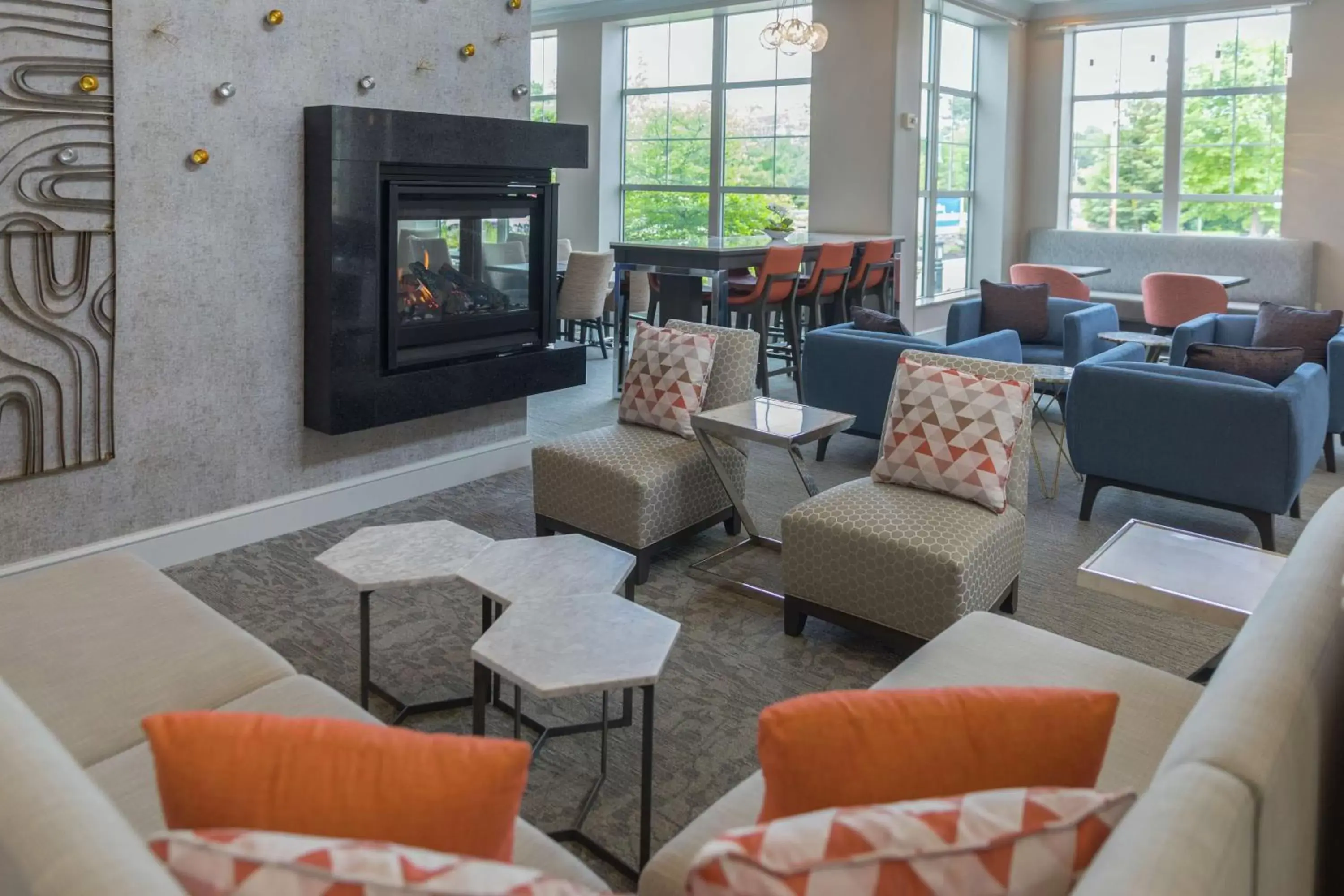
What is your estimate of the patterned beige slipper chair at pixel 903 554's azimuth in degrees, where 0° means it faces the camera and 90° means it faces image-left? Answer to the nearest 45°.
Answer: approximately 45°

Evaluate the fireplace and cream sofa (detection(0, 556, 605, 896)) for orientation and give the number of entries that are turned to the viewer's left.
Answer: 0

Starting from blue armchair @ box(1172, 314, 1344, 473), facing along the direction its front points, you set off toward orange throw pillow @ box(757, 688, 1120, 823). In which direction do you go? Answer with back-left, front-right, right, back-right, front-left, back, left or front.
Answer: front-left

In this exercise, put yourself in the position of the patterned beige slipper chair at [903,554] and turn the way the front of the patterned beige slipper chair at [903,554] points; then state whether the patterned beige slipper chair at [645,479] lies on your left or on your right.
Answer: on your right

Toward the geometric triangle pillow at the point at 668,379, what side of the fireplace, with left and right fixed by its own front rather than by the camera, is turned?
front

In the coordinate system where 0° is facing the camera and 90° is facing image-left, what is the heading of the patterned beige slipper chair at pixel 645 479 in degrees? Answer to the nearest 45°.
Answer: approximately 45°

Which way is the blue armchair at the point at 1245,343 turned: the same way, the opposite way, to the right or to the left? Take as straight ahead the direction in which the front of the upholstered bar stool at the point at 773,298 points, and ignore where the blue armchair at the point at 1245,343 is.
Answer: to the left

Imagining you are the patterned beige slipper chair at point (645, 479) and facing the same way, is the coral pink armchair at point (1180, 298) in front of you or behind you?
behind

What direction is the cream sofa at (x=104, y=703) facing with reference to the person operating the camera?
facing away from the viewer and to the right of the viewer

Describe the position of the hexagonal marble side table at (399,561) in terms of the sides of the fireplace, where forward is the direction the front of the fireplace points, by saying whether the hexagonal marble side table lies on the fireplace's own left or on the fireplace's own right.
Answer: on the fireplace's own right
